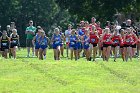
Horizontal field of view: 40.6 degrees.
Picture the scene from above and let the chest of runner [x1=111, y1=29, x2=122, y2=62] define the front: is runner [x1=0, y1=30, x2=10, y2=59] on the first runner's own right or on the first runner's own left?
on the first runner's own right

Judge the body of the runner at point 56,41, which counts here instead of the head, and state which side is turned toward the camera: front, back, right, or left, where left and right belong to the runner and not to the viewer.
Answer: front

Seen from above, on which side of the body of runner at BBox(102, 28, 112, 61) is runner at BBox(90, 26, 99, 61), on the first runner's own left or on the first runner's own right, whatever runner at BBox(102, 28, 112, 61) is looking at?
on the first runner's own right

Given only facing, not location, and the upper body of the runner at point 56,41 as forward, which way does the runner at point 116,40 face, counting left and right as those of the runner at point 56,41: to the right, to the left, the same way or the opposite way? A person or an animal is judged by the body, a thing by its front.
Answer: the same way

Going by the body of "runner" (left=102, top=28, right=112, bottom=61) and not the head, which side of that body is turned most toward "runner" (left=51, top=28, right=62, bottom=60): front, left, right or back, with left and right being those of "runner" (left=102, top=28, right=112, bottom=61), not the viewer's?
right

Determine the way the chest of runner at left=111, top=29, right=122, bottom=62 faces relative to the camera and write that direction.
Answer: toward the camera

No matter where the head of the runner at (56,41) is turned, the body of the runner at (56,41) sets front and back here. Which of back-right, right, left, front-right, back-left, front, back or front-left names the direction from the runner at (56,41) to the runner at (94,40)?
left

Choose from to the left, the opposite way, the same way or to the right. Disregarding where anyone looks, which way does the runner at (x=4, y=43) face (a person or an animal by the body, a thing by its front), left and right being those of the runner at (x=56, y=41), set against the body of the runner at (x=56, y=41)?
the same way

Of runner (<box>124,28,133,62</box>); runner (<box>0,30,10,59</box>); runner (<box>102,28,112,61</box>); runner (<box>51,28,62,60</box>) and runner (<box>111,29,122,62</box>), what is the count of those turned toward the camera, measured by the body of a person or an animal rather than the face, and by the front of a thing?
5

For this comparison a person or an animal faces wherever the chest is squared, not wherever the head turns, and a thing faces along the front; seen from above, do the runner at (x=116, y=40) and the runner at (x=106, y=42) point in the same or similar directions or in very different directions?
same or similar directions

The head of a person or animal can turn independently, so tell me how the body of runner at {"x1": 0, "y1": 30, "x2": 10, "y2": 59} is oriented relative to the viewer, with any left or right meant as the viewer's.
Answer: facing the viewer

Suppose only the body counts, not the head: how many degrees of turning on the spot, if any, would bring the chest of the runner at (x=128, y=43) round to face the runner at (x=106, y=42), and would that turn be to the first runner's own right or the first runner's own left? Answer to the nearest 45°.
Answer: approximately 45° to the first runner's own right

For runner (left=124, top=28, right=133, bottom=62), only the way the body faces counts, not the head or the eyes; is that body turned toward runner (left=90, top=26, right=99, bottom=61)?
no
